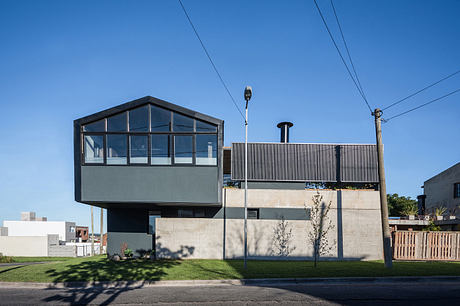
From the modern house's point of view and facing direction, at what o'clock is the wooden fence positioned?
The wooden fence is roughly at 9 o'clock from the modern house.

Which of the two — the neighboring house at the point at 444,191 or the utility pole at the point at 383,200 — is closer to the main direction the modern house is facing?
the utility pole

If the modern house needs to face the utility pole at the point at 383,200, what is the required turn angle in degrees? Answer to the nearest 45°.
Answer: approximately 45° to its left

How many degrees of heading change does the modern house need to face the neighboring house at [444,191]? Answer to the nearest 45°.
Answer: approximately 135° to its left

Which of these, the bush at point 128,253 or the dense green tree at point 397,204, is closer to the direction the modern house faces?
the bush
